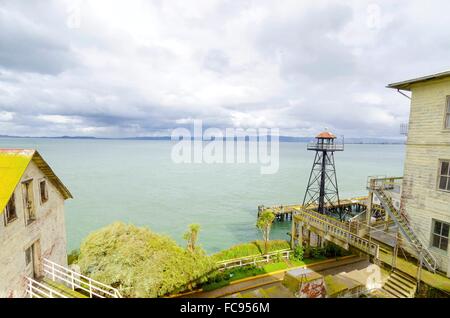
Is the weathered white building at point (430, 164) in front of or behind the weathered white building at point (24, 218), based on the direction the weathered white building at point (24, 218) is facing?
in front

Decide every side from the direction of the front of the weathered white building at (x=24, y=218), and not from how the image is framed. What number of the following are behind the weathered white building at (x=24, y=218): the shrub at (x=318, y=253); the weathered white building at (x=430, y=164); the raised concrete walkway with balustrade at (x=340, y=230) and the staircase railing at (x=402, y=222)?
0

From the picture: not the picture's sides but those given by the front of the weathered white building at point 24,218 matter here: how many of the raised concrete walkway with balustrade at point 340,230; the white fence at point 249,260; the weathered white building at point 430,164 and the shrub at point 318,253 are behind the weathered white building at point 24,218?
0

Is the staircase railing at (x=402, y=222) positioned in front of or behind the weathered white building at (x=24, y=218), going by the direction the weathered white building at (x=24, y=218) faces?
in front

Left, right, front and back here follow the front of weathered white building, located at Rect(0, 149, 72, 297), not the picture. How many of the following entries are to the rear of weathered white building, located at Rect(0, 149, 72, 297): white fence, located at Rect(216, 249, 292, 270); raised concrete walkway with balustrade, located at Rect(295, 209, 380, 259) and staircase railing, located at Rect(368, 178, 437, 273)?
0

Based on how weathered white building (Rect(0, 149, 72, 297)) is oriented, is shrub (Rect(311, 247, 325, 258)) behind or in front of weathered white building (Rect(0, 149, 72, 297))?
in front

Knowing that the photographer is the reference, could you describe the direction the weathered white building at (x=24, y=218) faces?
facing the viewer and to the right of the viewer

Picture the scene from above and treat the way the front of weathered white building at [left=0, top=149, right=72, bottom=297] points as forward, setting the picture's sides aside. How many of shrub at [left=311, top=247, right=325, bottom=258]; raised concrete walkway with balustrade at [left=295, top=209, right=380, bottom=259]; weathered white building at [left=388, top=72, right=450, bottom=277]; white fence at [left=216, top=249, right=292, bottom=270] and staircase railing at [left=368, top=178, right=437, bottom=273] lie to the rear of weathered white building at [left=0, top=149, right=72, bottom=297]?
0

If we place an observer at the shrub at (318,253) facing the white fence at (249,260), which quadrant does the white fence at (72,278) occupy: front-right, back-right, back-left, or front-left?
front-left
